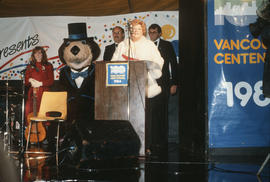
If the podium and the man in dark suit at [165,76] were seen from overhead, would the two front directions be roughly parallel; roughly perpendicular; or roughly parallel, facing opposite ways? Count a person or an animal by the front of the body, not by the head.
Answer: roughly parallel

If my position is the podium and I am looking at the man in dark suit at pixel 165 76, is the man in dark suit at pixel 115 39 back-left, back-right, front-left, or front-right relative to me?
front-left

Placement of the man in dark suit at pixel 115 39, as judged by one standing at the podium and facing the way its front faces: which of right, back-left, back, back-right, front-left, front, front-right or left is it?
back-right

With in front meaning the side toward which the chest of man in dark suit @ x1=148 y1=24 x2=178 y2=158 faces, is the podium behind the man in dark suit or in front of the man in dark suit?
in front

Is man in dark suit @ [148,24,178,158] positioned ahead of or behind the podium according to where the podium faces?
behind

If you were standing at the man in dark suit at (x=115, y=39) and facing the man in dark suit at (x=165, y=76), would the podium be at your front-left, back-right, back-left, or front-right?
front-right

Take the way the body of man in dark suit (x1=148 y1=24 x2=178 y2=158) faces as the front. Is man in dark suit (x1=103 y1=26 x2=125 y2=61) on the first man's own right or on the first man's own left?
on the first man's own right

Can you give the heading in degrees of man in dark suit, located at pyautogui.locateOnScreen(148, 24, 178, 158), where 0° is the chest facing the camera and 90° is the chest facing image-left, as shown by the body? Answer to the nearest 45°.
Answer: approximately 45°

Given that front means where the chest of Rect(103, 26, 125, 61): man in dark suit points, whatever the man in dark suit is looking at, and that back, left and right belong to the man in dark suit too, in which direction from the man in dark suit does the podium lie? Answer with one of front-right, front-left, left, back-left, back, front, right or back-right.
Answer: front-right

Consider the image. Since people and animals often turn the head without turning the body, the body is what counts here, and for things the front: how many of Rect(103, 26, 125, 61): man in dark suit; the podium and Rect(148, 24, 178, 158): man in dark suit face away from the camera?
0

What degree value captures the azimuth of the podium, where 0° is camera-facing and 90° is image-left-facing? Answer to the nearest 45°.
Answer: approximately 45°

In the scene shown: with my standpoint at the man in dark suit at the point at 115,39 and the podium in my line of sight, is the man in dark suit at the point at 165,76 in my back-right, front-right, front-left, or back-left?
front-left

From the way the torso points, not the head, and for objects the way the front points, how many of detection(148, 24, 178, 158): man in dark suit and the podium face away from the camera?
0

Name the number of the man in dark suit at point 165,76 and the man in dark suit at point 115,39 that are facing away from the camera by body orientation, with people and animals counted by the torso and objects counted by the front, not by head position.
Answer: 0
